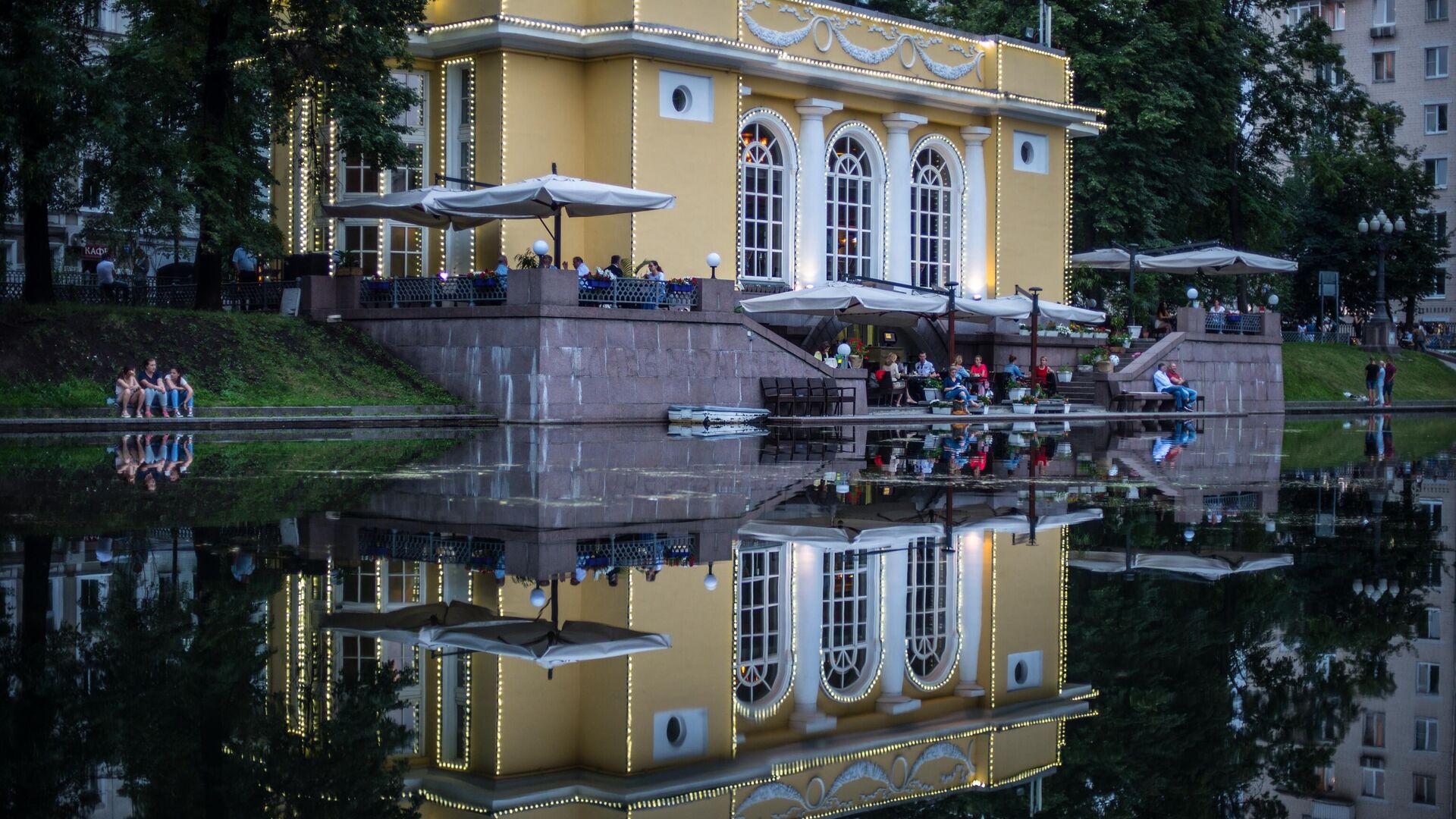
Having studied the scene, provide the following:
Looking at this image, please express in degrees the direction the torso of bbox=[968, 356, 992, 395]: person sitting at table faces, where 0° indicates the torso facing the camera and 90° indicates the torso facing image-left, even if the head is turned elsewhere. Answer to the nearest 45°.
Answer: approximately 45°

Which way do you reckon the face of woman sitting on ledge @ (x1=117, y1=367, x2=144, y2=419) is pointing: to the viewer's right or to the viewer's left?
to the viewer's right

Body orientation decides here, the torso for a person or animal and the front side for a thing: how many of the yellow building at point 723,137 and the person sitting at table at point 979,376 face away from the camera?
0

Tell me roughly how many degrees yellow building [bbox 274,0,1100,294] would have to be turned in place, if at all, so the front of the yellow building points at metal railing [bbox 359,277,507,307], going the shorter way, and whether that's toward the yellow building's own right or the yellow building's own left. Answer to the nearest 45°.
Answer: approximately 90° to the yellow building's own right

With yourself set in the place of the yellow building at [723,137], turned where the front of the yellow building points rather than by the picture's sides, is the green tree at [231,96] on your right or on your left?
on your right

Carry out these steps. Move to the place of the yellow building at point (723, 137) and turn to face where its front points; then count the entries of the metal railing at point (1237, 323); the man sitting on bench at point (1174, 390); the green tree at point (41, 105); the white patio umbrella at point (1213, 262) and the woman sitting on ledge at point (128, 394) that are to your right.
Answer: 2

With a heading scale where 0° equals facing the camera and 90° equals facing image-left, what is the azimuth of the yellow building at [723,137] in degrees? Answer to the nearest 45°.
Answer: approximately 315°

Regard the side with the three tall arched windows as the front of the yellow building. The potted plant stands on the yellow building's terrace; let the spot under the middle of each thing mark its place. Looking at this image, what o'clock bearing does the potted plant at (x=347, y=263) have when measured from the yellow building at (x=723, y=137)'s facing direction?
The potted plant is roughly at 4 o'clock from the yellow building.

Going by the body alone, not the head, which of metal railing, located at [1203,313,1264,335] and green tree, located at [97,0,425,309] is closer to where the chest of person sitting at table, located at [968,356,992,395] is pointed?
the green tree

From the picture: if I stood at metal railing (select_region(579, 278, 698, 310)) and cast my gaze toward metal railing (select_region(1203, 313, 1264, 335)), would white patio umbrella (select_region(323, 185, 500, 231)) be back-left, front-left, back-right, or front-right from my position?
back-left
